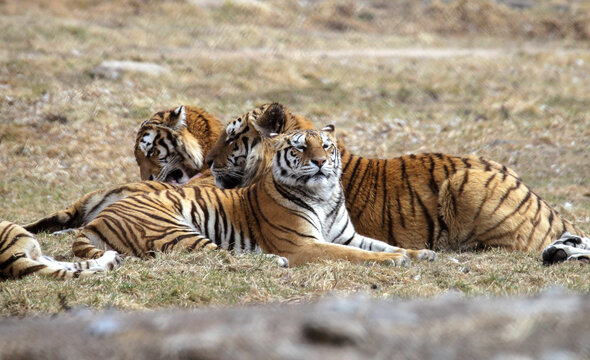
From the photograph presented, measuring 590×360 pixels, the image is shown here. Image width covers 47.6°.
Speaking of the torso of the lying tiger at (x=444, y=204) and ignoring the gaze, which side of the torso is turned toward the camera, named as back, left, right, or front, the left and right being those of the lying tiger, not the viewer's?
left

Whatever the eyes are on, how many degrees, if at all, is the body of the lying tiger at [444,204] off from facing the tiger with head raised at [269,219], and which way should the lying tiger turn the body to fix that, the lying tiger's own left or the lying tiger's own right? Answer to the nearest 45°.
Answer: approximately 45° to the lying tiger's own left

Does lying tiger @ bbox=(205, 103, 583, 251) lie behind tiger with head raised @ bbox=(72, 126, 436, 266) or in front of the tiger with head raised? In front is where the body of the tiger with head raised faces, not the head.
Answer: in front

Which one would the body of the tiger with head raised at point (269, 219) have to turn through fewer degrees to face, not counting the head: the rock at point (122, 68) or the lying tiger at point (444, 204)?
the lying tiger

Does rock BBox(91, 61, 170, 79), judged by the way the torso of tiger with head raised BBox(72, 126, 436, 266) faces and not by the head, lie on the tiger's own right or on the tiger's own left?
on the tiger's own left

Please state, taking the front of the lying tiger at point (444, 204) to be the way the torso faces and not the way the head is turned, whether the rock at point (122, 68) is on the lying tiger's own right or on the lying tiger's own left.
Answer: on the lying tiger's own right

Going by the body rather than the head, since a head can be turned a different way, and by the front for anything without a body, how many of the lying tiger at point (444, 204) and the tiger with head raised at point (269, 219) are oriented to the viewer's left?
1

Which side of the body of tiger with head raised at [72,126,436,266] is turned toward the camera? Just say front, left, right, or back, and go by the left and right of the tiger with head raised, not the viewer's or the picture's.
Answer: right

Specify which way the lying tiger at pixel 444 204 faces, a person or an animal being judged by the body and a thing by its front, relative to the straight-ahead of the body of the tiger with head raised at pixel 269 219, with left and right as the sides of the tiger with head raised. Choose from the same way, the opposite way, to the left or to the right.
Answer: the opposite way
